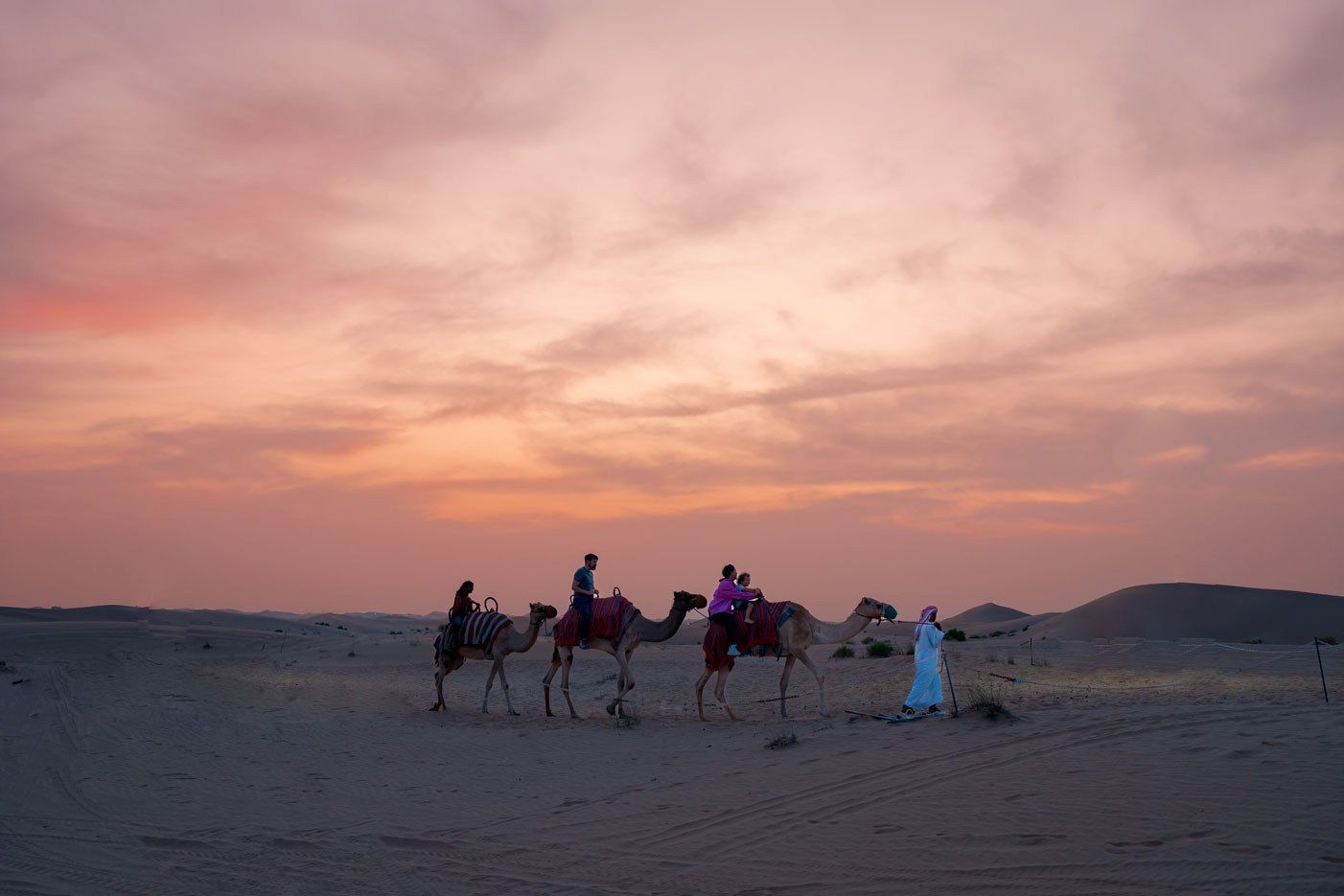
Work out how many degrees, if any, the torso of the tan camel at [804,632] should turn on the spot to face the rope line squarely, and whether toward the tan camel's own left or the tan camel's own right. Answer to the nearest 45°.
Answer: approximately 45° to the tan camel's own left

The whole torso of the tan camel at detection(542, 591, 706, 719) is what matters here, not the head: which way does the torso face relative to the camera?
to the viewer's right

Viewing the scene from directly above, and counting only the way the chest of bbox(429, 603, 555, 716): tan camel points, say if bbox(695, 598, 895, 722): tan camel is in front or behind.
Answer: in front

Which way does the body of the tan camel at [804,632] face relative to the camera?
to the viewer's right

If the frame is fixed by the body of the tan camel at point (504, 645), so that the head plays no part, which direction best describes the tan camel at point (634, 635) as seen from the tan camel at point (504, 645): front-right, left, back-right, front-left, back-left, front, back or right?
front-right

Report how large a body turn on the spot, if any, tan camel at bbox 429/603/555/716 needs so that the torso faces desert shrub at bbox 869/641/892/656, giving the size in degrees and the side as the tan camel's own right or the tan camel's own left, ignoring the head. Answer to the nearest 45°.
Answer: approximately 45° to the tan camel's own left

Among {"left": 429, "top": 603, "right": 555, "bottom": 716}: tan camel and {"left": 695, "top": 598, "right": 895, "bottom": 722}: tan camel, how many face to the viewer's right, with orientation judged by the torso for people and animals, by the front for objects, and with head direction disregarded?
2

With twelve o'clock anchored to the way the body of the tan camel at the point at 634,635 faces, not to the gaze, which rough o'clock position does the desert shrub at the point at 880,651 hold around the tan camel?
The desert shrub is roughly at 10 o'clock from the tan camel.

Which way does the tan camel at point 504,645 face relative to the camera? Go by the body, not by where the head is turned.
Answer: to the viewer's right

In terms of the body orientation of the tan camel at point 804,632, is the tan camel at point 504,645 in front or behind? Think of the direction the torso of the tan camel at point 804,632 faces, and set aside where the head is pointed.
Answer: behind

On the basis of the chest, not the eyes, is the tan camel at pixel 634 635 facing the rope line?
yes
